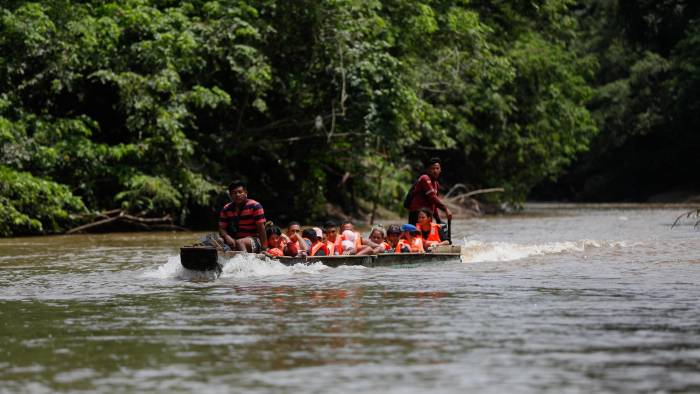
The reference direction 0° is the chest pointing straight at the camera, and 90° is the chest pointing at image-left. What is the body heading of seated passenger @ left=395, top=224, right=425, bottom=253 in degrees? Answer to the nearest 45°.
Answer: approximately 45°

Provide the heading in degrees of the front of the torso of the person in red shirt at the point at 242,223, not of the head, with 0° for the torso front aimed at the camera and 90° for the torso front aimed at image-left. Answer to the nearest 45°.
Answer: approximately 45°

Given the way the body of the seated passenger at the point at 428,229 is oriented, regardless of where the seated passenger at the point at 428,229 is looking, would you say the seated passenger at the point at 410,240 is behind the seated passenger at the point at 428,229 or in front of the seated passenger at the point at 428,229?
in front

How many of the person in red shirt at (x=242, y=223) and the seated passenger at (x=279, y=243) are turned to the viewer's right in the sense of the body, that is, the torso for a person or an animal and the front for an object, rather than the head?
0

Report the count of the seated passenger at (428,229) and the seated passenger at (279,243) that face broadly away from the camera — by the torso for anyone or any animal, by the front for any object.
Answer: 0

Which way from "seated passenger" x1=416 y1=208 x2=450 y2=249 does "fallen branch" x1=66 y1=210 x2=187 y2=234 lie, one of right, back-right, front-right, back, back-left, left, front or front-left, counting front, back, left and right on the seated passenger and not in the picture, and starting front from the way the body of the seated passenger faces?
right
